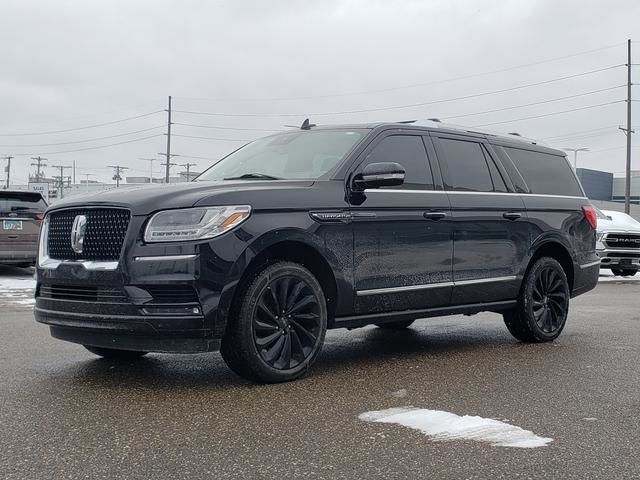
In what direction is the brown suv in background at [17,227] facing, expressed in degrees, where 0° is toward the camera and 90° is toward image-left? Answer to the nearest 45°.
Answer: approximately 180°

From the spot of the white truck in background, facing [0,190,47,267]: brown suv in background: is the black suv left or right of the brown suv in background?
left

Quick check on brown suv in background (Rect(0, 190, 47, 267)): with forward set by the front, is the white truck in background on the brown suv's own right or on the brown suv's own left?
on the brown suv's own right

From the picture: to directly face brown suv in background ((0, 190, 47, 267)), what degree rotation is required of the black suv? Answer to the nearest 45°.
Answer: approximately 90° to its right

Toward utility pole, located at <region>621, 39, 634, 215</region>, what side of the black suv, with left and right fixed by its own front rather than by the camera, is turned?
back

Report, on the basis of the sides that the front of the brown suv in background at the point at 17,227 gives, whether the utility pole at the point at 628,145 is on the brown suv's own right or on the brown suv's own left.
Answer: on the brown suv's own right

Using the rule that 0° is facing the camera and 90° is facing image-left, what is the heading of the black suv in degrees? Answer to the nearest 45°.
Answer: approximately 45°

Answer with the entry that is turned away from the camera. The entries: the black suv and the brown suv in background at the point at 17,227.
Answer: the brown suv in background

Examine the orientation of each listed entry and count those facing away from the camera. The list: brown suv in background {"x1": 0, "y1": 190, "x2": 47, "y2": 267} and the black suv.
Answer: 1

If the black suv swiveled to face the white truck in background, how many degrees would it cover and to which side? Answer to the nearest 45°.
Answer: approximately 180°
